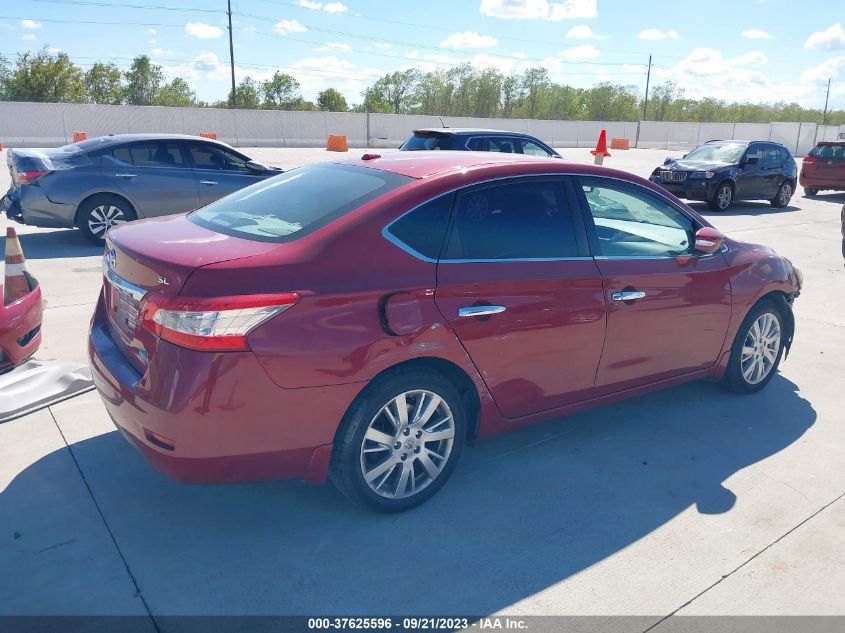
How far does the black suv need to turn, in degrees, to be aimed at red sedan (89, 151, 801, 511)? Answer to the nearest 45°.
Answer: approximately 45° to its left

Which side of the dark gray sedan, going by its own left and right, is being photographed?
right

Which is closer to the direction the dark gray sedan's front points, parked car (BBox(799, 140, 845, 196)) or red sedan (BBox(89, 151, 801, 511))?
the parked car

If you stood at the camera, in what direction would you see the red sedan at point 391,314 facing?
facing away from the viewer and to the right of the viewer

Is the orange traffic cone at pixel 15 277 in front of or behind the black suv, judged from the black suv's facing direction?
in front

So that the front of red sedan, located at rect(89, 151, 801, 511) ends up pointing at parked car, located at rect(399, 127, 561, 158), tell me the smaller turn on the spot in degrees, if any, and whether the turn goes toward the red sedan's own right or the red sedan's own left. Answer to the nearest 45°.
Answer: approximately 45° to the red sedan's own left

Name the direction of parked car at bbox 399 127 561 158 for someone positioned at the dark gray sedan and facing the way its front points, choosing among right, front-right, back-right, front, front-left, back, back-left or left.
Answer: front

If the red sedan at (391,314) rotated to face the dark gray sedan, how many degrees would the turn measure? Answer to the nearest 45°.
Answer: approximately 90° to its left

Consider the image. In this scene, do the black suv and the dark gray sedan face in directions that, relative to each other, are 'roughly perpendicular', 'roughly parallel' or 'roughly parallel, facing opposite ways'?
roughly parallel, facing opposite ways

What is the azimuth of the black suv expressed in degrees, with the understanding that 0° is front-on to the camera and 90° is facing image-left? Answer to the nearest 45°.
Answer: approximately 45°

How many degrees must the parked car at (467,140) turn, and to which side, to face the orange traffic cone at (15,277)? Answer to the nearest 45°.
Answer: approximately 135° to its right

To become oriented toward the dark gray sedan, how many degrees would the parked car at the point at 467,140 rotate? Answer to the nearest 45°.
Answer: approximately 180°

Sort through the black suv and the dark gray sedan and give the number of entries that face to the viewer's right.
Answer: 1

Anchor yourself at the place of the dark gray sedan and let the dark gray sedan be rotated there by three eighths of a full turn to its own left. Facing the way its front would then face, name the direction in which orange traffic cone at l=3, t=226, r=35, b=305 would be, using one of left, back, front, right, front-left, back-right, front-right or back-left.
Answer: back-left

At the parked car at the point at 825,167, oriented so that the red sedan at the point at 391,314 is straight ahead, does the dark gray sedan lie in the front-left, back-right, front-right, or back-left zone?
front-right

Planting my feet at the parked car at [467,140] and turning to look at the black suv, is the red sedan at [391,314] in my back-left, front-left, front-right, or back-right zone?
back-right
